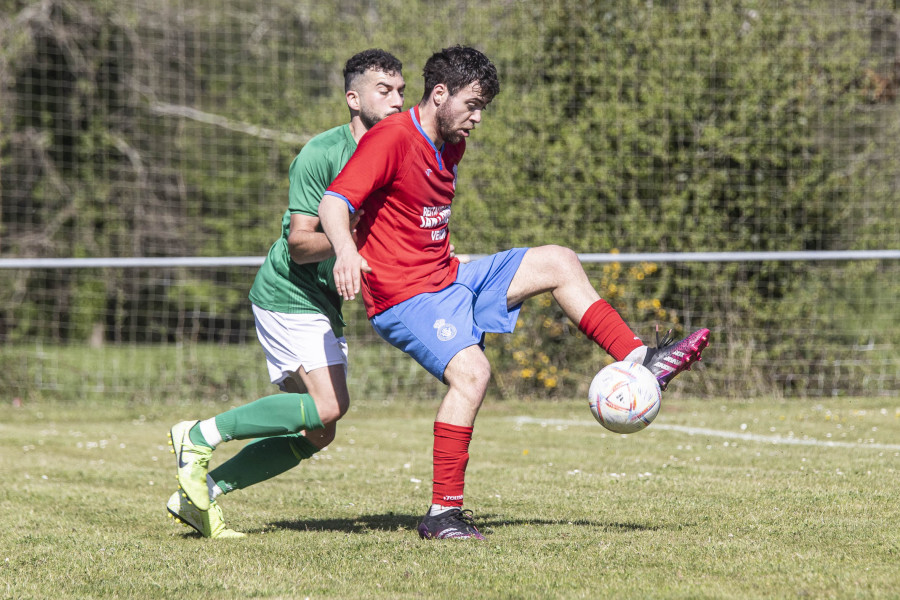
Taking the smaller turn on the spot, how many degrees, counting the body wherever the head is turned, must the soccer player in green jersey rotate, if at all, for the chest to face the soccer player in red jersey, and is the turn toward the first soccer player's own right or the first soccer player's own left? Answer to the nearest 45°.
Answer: approximately 45° to the first soccer player's own right

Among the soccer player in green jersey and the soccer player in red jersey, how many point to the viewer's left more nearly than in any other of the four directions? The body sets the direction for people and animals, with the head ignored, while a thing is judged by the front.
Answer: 0

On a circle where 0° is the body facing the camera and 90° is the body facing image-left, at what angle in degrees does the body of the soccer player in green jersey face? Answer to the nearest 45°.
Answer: approximately 270°

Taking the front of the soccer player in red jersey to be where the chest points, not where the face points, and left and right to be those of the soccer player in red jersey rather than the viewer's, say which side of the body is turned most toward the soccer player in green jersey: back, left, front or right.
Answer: back
